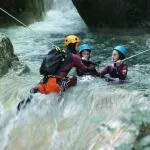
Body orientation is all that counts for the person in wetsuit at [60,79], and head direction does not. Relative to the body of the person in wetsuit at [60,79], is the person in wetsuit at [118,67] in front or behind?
in front

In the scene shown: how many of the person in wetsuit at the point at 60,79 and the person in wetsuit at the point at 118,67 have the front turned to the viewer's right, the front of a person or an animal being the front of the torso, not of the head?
1

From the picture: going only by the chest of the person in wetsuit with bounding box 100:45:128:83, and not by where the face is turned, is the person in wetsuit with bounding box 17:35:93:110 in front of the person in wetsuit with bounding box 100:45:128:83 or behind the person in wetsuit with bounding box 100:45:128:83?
in front

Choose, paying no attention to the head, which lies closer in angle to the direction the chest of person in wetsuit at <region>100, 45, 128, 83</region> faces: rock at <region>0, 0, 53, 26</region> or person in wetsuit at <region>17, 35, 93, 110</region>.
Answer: the person in wetsuit

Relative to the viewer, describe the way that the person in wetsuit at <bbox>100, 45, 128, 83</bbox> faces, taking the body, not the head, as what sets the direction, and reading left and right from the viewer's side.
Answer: facing the viewer and to the left of the viewer

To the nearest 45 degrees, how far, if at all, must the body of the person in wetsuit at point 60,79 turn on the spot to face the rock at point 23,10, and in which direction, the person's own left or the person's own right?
approximately 90° to the person's own left

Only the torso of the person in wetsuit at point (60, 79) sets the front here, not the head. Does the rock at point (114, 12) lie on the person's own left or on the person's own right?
on the person's own left

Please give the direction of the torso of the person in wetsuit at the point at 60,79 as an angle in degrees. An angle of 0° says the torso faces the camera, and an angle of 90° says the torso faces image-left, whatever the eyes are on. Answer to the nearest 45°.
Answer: approximately 270°

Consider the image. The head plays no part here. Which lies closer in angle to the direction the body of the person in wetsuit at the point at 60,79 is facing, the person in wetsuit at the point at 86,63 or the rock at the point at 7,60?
the person in wetsuit

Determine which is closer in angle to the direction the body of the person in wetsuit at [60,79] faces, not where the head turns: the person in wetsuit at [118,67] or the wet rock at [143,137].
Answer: the person in wetsuit
